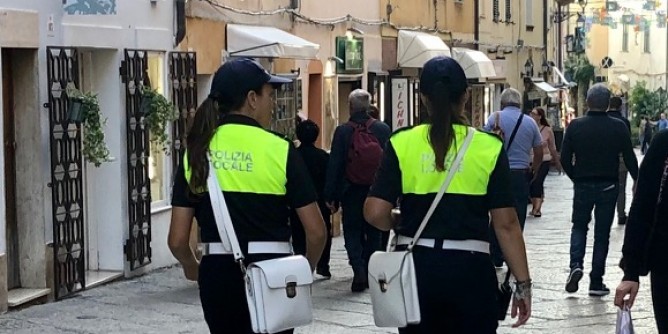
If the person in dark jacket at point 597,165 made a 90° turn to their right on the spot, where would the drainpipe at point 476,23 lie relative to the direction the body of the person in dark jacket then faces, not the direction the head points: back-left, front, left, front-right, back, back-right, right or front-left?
left

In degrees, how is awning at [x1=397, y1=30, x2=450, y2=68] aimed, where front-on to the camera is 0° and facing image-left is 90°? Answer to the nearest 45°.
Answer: approximately 315°

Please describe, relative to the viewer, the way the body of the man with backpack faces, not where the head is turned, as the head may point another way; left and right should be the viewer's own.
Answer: facing away from the viewer

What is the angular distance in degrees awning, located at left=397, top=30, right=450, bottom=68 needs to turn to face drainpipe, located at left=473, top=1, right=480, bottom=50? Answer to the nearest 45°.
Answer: approximately 135° to its left

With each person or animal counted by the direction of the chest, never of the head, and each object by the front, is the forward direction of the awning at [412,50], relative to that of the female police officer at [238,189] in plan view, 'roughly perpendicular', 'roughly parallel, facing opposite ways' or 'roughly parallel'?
roughly perpendicular

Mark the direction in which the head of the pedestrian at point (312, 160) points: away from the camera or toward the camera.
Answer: away from the camera

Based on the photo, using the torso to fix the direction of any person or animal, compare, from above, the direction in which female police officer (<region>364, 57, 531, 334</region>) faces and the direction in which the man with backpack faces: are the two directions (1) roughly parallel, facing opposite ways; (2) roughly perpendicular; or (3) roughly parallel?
roughly parallel

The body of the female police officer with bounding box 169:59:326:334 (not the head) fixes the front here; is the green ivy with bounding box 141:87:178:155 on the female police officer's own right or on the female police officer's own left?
on the female police officer's own left

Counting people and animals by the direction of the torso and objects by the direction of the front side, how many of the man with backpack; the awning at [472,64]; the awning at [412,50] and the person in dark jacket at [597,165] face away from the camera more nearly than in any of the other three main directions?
2

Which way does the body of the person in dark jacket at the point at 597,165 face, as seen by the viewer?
away from the camera

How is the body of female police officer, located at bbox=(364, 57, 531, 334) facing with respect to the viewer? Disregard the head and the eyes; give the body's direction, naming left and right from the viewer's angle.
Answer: facing away from the viewer

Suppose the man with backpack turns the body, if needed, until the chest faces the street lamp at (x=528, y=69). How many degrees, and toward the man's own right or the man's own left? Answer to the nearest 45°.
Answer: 0° — they already face it

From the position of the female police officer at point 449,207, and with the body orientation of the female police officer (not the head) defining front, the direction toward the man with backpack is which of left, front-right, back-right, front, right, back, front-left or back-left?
front

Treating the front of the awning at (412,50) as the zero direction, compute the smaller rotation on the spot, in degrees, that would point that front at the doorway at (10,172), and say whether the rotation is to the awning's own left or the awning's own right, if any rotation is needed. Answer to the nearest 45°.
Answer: approximately 45° to the awning's own right

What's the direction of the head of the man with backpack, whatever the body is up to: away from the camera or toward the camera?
away from the camera

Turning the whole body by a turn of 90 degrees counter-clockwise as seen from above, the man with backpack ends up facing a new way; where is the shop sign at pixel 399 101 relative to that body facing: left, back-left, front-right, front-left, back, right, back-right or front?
right
